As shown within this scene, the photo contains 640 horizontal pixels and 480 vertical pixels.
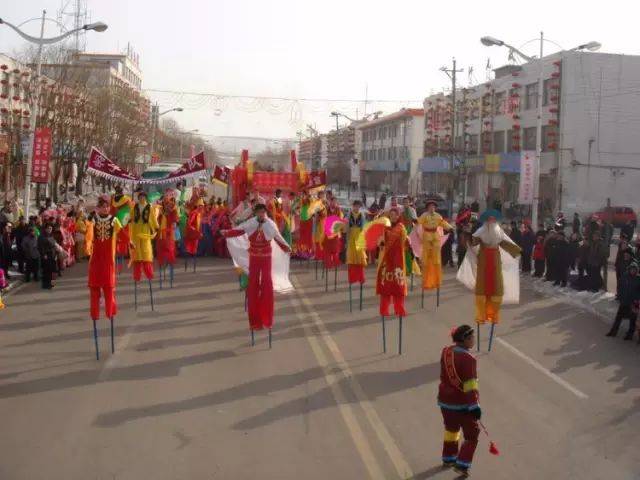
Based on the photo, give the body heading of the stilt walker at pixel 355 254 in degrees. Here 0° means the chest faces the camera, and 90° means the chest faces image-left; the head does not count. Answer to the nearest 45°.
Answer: approximately 0°

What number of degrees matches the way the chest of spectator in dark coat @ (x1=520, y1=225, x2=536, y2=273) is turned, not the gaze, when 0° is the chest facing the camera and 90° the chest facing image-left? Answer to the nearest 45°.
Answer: approximately 45°

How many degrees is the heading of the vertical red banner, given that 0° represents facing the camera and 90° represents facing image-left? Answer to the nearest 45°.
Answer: approximately 0°

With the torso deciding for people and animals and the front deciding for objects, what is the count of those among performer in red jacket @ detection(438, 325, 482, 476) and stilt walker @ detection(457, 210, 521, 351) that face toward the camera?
1

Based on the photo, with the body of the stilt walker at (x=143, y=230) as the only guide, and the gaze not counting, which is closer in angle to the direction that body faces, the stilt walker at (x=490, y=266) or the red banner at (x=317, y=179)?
the stilt walker

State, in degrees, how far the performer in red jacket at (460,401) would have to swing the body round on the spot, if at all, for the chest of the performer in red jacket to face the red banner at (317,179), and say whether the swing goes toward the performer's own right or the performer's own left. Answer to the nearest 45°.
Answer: approximately 45° to the performer's own left

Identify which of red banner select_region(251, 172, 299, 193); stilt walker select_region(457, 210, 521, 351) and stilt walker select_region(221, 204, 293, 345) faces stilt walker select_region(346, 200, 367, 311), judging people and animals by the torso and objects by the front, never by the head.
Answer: the red banner

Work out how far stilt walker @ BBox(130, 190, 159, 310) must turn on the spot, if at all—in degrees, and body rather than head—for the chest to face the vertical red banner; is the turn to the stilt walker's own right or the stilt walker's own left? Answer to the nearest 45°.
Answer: approximately 180°

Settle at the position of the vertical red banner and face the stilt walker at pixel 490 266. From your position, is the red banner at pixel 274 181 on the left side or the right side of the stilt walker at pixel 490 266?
left

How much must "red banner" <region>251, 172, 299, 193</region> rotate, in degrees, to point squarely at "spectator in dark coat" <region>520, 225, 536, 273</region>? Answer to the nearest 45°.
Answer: approximately 45° to its left

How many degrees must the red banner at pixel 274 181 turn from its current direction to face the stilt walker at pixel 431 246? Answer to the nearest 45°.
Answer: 0° — it already faces them

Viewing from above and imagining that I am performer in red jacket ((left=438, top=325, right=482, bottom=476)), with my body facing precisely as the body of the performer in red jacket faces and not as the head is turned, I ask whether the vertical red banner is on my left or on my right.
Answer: on my left
